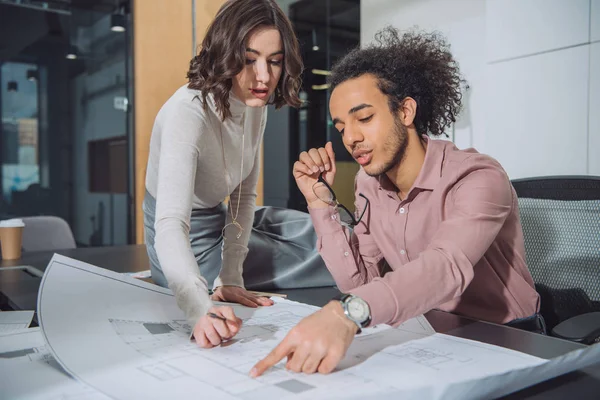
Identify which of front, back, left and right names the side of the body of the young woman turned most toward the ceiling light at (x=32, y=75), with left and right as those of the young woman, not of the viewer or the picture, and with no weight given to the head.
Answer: back

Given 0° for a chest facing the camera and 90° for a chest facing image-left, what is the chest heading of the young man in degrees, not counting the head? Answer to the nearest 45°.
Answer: approximately 45°

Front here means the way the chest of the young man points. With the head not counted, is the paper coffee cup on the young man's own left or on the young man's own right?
on the young man's own right

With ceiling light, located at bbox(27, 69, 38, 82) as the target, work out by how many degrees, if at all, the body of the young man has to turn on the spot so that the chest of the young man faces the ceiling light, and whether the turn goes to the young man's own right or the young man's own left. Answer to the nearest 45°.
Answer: approximately 90° to the young man's own right

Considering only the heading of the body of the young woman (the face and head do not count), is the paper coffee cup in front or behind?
behind

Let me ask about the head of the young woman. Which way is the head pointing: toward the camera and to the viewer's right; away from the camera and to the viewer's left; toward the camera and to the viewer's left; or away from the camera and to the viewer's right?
toward the camera and to the viewer's right

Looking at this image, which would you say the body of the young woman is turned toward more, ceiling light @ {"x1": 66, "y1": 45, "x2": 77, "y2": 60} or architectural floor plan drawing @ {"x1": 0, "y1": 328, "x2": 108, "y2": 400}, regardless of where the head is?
the architectural floor plan drawing

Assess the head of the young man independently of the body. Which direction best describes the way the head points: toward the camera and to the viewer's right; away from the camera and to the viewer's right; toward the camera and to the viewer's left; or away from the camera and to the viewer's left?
toward the camera and to the viewer's left

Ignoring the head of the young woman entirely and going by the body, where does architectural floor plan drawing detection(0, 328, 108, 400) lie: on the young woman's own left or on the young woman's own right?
on the young woman's own right

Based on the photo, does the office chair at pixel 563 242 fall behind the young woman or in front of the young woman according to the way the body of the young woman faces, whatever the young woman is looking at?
in front
